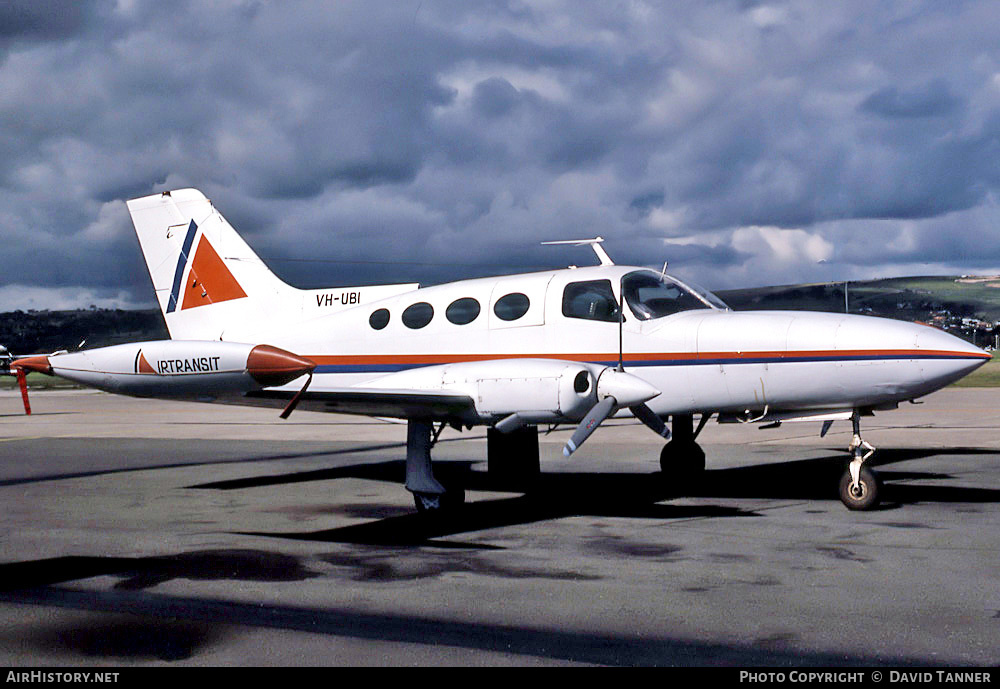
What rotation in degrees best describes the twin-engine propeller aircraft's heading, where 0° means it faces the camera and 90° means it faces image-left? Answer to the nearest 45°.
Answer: approximately 315°
